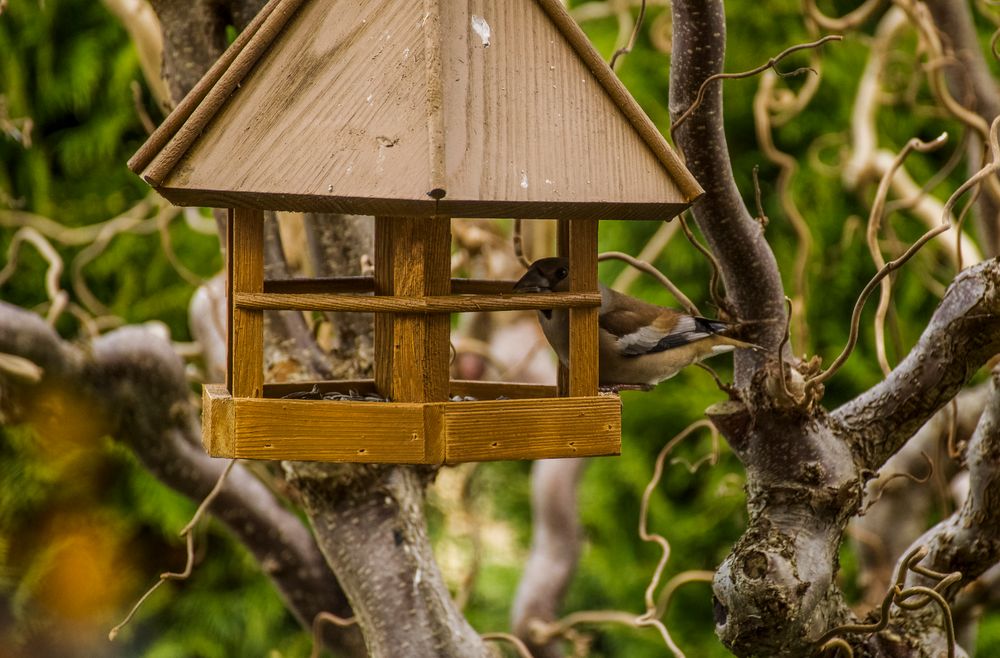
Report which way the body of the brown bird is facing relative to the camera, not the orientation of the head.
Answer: to the viewer's left
